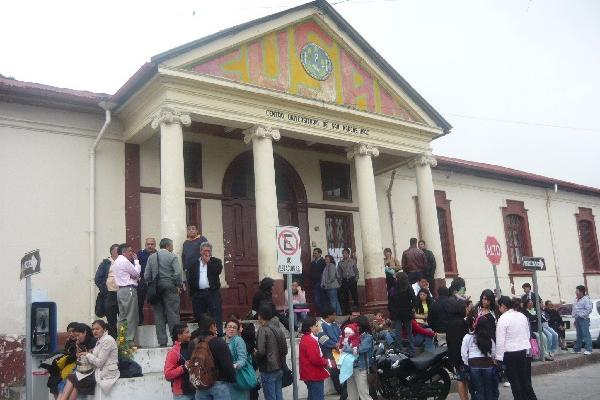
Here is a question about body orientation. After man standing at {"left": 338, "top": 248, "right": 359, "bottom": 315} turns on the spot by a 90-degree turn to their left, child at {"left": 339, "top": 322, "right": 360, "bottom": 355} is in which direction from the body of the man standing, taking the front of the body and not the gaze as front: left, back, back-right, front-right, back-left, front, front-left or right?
right

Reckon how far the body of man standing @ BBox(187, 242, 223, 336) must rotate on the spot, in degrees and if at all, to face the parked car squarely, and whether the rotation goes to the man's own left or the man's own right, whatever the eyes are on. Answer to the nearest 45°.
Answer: approximately 135° to the man's own left

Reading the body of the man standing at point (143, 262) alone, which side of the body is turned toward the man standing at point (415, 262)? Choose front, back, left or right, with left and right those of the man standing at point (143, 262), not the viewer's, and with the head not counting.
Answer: left

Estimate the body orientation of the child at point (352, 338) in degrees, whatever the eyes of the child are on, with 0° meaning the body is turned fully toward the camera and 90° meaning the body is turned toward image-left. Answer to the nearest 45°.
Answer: approximately 45°

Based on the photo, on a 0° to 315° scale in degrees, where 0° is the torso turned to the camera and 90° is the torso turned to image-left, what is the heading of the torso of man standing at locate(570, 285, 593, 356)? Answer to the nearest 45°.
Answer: approximately 45°

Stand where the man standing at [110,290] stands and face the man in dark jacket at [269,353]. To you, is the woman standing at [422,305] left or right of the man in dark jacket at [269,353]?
left

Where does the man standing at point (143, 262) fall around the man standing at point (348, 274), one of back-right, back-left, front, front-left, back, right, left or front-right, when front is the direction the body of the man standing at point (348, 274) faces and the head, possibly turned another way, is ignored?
front-right

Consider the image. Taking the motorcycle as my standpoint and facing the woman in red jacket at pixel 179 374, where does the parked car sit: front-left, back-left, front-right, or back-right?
back-right

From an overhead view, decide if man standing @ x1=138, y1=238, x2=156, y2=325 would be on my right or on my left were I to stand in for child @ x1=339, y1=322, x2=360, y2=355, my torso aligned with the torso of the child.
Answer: on my right

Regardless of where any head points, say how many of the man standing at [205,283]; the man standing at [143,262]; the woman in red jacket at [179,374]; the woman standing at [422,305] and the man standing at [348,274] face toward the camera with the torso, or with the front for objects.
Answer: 4

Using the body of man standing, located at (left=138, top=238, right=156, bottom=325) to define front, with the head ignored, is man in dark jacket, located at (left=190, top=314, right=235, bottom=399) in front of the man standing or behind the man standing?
in front

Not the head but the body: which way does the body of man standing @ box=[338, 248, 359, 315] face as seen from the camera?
toward the camera

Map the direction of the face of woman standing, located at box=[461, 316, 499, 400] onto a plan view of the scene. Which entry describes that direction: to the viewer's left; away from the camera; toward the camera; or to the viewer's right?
away from the camera

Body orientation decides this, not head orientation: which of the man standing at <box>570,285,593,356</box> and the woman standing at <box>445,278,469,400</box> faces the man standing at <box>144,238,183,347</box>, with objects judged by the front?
the man standing at <box>570,285,593,356</box>
